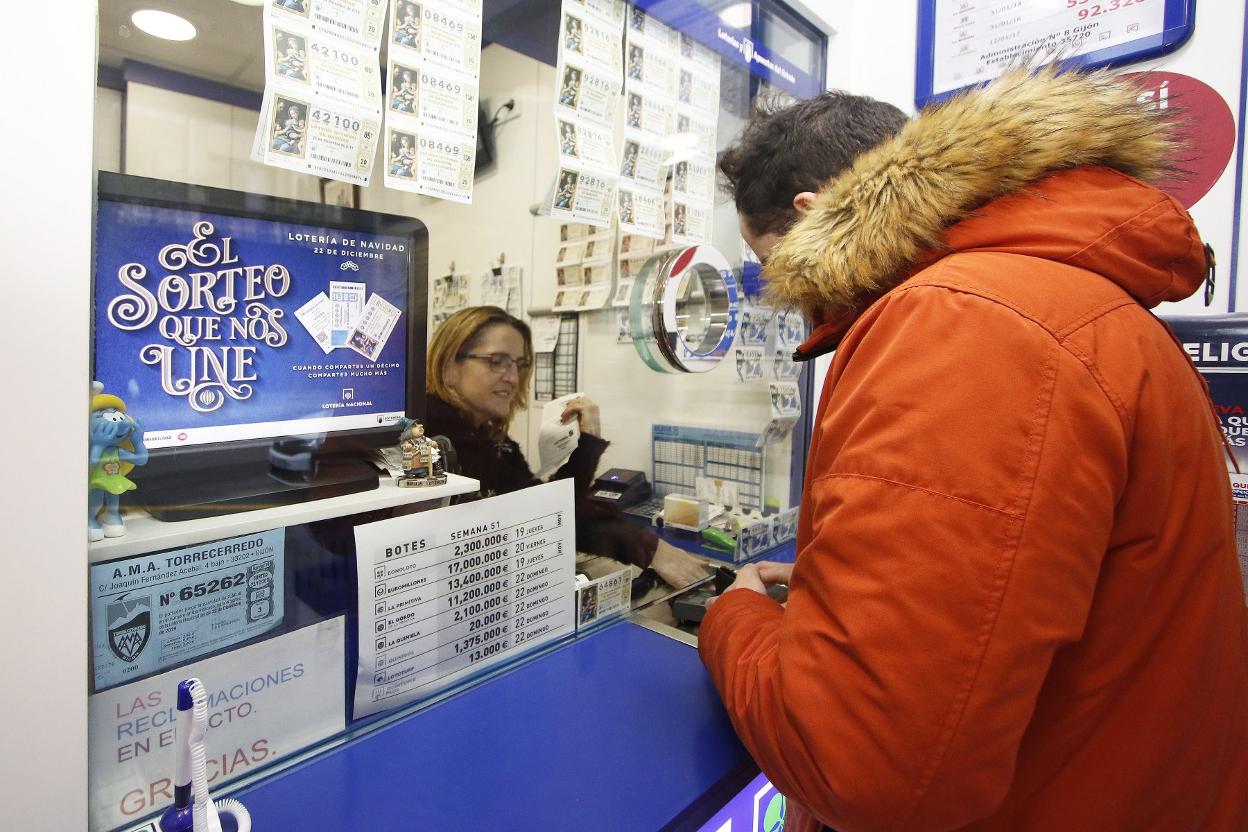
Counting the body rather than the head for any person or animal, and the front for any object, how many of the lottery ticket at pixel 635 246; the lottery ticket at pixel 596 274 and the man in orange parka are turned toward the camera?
2

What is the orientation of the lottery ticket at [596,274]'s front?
toward the camera

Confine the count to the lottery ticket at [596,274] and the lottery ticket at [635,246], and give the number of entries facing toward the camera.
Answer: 2

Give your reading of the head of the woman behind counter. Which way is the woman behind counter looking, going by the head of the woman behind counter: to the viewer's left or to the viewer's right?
to the viewer's right

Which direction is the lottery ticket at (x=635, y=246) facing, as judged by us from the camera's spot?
facing the viewer

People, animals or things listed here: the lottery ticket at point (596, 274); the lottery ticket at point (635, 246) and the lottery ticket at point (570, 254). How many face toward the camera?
3

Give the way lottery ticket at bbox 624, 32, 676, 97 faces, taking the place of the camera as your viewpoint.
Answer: facing the viewer and to the right of the viewer

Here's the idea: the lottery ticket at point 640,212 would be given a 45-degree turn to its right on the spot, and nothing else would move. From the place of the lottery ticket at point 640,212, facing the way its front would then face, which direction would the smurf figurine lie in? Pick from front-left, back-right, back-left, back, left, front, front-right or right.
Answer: front-right

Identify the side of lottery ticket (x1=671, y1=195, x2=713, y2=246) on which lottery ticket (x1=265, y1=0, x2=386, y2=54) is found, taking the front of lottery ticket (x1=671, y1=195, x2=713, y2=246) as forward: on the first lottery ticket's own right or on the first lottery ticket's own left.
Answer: on the first lottery ticket's own right

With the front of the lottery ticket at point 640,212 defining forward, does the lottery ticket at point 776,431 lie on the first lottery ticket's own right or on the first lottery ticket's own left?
on the first lottery ticket's own left
